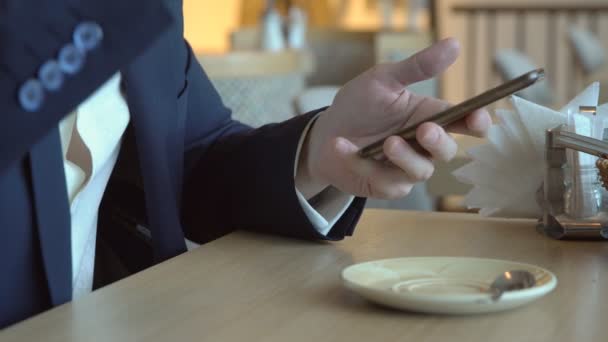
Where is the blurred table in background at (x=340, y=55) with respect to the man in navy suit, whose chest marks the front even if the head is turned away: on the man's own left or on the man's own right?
on the man's own left

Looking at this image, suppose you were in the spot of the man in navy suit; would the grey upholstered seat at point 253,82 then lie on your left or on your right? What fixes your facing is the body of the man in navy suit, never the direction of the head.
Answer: on your left

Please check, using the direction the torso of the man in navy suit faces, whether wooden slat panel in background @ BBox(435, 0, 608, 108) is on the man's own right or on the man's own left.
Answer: on the man's own left

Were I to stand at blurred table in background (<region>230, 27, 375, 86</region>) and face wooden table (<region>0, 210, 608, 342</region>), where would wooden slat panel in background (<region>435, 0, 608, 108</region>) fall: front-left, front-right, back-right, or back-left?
back-left

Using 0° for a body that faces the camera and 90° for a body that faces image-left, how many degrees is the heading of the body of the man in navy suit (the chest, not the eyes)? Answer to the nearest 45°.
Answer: approximately 315°
